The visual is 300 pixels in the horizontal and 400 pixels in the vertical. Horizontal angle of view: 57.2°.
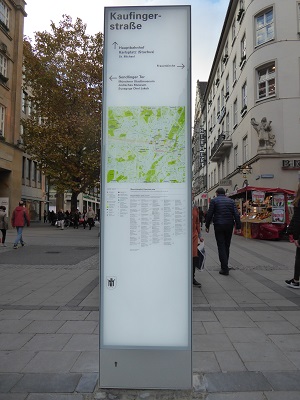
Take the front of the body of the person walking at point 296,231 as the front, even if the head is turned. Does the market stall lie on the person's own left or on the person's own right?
on the person's own right

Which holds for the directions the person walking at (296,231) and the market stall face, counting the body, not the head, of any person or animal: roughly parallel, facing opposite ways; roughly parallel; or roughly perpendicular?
roughly perpendicular

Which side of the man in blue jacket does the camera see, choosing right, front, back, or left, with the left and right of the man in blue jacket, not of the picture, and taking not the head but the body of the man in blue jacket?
back

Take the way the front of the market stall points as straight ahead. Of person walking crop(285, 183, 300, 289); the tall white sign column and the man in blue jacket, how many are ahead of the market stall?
3

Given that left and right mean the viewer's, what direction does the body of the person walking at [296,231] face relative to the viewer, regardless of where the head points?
facing to the left of the viewer
